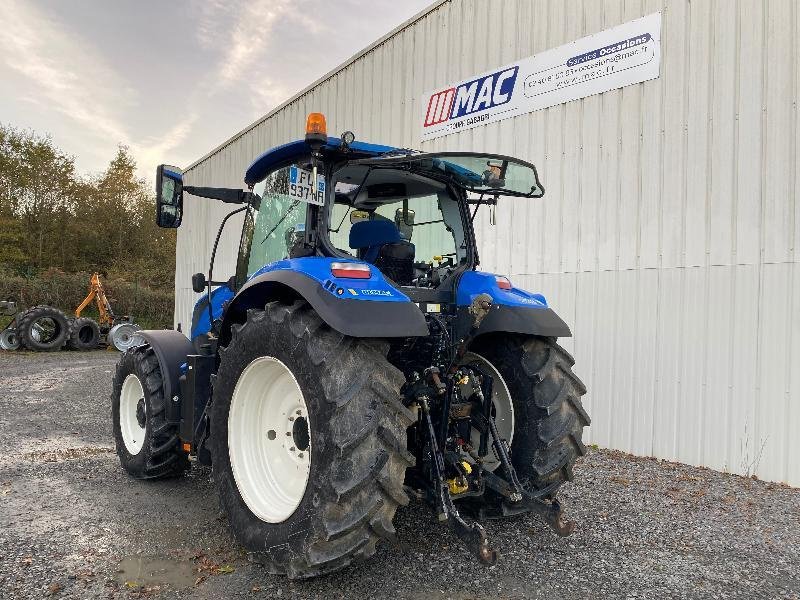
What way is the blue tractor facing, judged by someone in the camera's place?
facing away from the viewer and to the left of the viewer

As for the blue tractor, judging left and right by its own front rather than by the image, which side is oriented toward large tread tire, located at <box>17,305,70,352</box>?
front

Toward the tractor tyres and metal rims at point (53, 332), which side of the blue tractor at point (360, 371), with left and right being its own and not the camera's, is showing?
front
